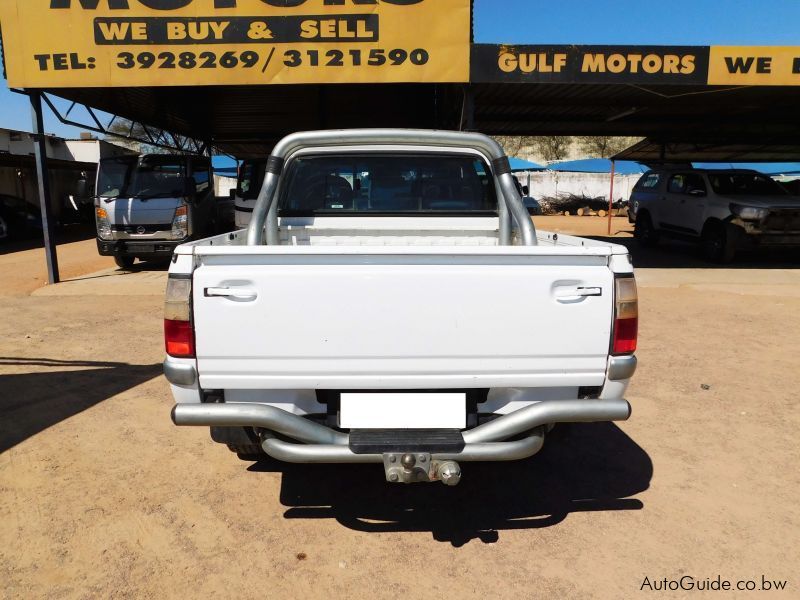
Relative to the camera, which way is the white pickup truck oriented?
away from the camera

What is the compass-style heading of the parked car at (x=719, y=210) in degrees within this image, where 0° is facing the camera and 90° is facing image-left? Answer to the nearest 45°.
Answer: approximately 315°

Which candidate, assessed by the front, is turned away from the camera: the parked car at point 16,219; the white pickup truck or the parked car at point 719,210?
the white pickup truck

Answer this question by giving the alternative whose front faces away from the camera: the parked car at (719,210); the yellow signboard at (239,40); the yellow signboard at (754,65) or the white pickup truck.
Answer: the white pickup truck

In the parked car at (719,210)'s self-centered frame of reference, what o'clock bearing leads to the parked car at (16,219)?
the parked car at (16,219) is roughly at 4 o'clock from the parked car at (719,210).

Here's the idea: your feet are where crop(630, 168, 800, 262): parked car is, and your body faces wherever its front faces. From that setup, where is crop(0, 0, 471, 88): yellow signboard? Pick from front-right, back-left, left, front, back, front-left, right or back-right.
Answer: right

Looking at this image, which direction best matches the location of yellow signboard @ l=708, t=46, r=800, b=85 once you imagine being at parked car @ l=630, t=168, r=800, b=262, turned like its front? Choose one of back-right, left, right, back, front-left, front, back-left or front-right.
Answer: front-right

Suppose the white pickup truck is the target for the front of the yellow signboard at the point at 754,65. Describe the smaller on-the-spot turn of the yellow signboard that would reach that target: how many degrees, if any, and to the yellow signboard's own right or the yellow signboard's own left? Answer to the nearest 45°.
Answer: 0° — it already faces it
